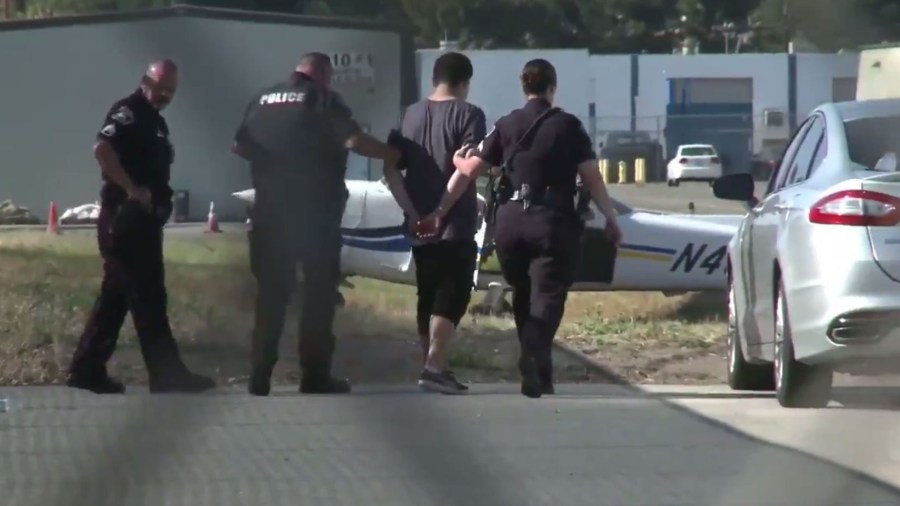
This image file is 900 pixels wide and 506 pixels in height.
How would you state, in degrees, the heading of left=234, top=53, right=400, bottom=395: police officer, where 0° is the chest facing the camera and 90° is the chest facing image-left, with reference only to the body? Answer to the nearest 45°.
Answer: approximately 225°

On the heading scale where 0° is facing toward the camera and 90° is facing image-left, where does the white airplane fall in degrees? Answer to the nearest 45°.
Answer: approximately 90°

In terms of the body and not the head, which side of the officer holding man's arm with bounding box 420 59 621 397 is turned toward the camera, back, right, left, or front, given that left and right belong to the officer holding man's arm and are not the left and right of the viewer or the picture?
back

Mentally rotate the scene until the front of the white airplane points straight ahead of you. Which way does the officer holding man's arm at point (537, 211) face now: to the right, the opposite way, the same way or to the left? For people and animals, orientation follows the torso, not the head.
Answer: to the right

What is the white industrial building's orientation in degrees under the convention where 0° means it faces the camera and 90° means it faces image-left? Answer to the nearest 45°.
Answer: approximately 0°
